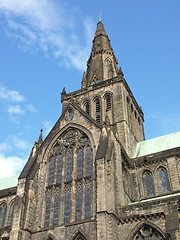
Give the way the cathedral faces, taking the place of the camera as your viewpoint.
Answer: facing the viewer and to the left of the viewer
